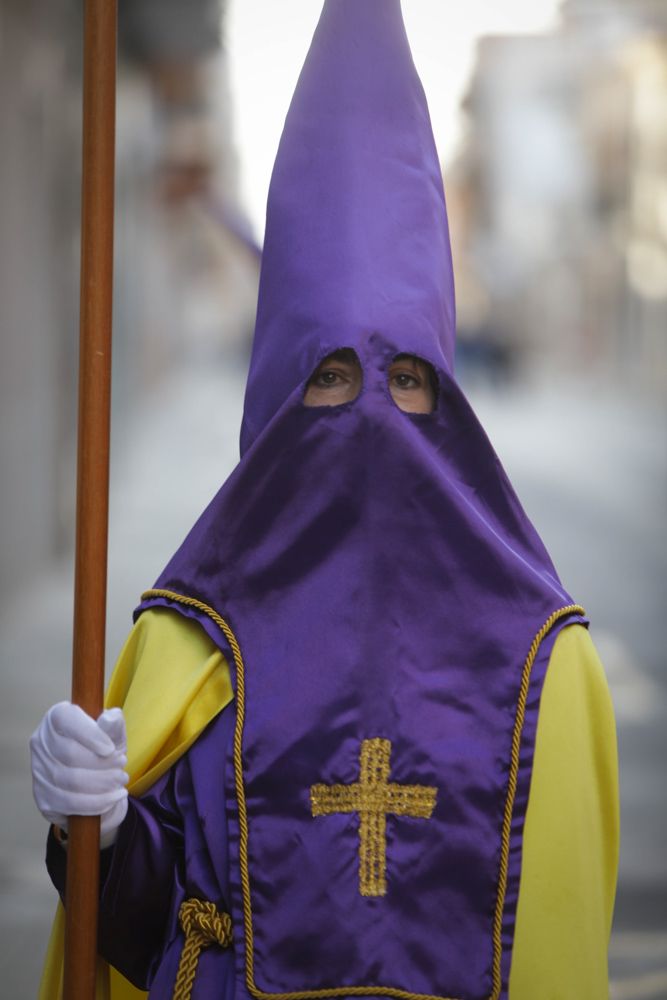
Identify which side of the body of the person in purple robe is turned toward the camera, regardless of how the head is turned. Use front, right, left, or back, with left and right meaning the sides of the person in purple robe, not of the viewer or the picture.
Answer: front

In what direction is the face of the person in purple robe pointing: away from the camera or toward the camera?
toward the camera
